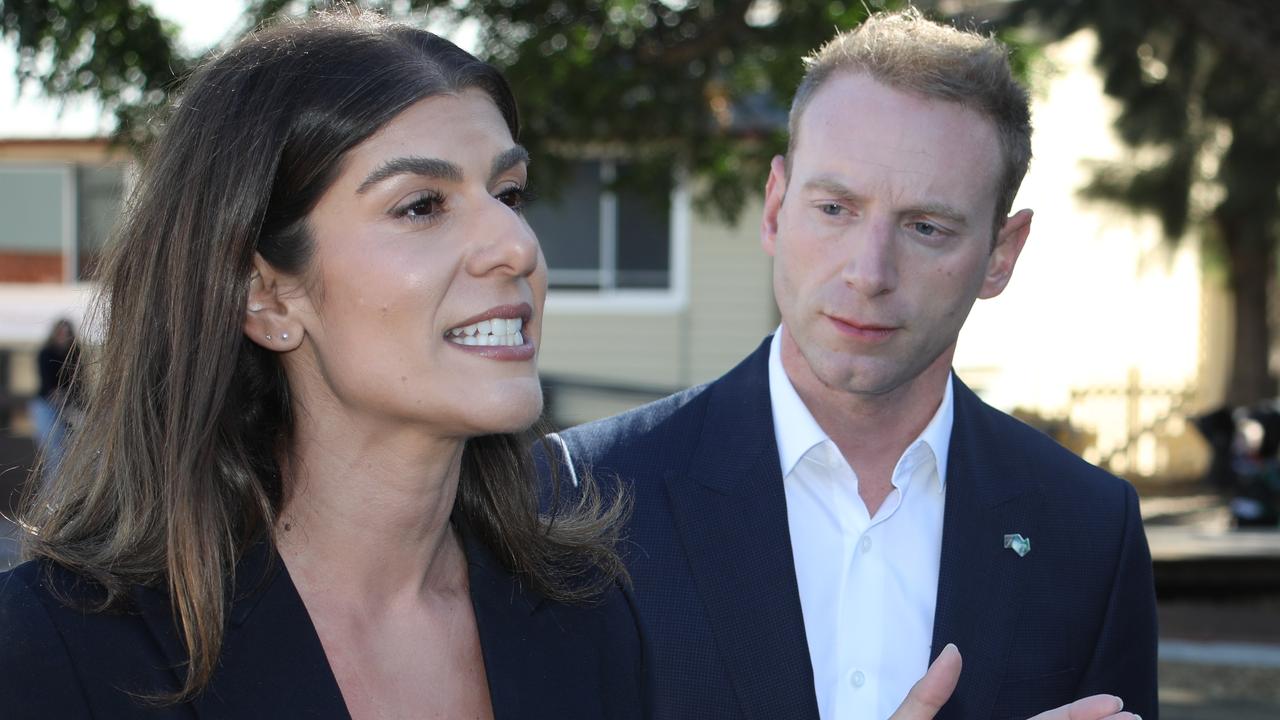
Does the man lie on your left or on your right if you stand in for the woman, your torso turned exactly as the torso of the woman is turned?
on your left

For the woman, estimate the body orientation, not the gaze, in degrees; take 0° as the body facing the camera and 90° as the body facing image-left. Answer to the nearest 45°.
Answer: approximately 315°

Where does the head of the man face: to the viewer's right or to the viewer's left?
to the viewer's left

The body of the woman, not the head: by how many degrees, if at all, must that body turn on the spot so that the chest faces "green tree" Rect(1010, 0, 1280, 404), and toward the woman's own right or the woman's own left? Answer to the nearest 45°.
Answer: approximately 90° to the woman's own left

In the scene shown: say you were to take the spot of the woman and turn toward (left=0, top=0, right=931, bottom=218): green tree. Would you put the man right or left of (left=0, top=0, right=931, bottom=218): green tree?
right

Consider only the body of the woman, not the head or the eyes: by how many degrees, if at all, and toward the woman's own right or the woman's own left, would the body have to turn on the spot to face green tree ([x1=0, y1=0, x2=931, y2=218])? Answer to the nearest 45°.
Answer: approximately 135° to the woman's own left

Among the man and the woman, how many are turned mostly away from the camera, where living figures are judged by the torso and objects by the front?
0

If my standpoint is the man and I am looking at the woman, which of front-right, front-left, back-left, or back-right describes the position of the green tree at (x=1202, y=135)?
back-right

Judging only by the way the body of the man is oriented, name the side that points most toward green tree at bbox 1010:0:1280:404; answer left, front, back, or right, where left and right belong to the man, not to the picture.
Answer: back

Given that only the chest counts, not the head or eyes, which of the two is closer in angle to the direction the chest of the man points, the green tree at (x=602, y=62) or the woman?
the woman

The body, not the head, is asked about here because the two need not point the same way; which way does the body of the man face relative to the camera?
toward the camera

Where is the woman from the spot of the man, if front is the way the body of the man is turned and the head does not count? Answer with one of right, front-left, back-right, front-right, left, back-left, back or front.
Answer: front-right
